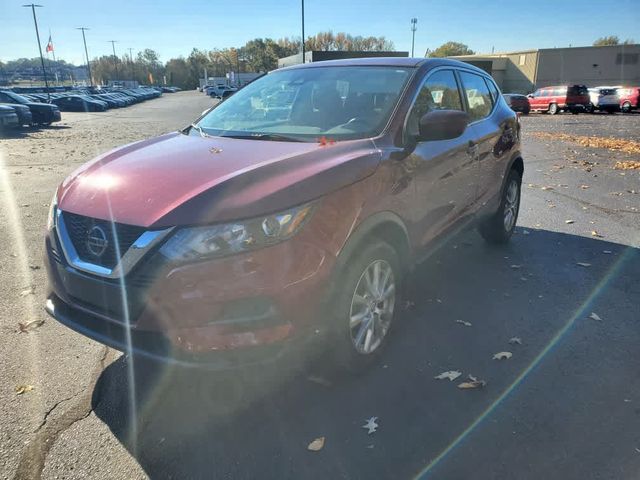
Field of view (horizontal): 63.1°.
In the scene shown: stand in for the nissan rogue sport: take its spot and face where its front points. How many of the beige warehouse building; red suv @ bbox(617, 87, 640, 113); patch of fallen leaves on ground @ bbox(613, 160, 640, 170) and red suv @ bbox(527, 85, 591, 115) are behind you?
4

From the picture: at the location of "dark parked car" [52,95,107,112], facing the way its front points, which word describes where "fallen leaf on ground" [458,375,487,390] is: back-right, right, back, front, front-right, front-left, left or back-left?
right

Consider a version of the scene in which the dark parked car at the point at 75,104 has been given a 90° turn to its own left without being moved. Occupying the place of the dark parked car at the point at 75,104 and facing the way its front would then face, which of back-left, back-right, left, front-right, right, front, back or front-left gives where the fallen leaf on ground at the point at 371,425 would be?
back

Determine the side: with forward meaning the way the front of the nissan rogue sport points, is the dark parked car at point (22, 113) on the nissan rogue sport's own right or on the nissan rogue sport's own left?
on the nissan rogue sport's own right

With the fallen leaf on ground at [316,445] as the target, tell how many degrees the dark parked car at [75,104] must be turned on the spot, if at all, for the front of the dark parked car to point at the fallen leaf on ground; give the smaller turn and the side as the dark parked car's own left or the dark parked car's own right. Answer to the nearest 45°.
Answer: approximately 90° to the dark parked car's own right

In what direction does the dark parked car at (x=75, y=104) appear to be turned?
to the viewer's right

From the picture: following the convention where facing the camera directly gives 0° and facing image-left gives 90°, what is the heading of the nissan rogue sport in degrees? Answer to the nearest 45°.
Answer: approximately 45°

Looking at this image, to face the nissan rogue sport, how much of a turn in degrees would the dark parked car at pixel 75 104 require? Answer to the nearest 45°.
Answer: approximately 90° to its right

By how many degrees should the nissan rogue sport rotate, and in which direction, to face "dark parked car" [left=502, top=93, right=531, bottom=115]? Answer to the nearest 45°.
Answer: approximately 180°

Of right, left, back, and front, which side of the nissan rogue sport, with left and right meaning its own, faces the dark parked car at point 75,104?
right
